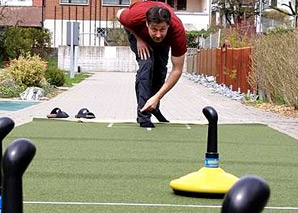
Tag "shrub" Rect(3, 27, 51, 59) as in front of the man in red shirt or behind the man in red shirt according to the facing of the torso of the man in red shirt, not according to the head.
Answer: behind

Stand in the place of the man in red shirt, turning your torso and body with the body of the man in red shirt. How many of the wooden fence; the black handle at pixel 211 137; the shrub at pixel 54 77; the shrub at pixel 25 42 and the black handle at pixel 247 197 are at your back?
3

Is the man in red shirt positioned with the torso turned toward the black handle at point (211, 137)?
yes

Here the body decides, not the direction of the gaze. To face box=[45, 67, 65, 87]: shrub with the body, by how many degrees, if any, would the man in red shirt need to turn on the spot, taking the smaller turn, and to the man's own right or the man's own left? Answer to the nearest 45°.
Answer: approximately 180°

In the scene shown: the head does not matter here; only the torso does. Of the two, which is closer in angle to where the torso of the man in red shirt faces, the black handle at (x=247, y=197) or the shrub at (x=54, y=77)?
the black handle

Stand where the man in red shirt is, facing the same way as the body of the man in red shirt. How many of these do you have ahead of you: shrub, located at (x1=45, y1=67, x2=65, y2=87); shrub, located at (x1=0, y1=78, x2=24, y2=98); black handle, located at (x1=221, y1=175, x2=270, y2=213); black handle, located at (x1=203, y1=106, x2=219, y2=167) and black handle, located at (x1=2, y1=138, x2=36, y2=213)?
3

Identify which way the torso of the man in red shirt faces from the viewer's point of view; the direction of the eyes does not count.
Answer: toward the camera

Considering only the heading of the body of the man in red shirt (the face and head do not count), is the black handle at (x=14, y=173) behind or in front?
in front

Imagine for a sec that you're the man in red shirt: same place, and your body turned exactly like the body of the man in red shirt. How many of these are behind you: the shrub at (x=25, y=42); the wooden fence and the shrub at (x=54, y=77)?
3

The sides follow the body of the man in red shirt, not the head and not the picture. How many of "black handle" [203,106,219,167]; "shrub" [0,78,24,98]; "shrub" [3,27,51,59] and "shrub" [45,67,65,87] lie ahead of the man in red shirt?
1

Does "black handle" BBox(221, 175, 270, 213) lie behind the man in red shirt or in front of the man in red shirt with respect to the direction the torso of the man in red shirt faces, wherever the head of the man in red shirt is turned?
in front

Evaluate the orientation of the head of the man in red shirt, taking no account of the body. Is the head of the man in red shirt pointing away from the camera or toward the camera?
toward the camera
